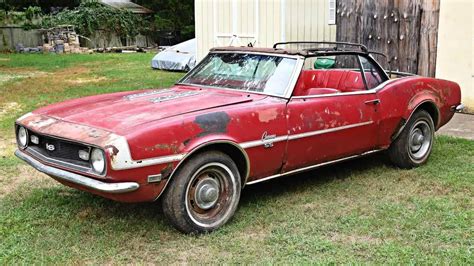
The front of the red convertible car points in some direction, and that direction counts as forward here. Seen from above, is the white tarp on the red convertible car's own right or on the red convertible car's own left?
on the red convertible car's own right

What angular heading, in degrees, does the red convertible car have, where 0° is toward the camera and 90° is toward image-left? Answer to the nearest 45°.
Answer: approximately 45°
